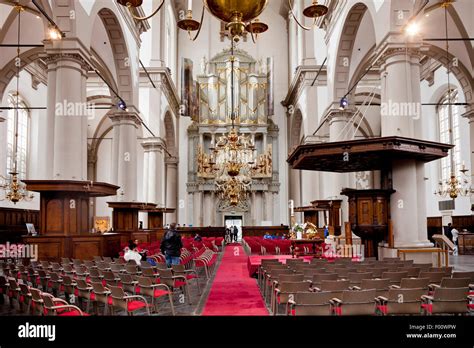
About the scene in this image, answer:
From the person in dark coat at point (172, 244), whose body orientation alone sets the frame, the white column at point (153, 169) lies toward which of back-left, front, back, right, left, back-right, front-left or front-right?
front

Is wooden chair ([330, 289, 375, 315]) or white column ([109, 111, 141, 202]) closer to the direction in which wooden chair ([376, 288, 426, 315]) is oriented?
the white column

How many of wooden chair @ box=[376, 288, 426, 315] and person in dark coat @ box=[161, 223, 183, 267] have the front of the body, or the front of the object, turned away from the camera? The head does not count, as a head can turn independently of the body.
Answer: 2

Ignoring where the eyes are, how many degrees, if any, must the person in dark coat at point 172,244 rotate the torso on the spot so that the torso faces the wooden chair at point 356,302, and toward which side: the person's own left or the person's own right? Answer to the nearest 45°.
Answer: approximately 180°

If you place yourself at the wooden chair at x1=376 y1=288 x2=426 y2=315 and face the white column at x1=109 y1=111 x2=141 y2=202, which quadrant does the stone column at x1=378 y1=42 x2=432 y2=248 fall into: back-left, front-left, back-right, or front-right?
front-right

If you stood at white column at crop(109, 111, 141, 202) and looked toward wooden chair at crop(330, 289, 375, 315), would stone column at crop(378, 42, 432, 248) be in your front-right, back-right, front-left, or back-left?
front-left

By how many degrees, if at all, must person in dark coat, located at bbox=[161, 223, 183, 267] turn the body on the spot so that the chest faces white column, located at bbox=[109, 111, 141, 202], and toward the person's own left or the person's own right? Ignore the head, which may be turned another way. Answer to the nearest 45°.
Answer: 0° — they already face it

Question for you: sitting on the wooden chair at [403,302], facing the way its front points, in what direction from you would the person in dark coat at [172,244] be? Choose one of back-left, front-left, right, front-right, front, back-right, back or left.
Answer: front-left

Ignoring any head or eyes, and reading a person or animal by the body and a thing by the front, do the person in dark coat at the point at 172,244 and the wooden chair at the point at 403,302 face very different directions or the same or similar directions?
same or similar directions

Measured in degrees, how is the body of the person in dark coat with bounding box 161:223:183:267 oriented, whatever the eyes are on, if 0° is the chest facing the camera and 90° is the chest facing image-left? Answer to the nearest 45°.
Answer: approximately 180°

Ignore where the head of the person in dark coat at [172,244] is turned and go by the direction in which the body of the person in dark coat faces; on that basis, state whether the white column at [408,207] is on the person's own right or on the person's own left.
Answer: on the person's own right

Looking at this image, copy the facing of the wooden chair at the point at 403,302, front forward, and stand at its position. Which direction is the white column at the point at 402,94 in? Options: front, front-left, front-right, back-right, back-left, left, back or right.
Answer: front

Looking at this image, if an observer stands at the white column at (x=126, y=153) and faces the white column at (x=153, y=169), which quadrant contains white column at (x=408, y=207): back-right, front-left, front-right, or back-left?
back-right

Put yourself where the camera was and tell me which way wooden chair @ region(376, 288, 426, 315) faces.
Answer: facing away from the viewer
